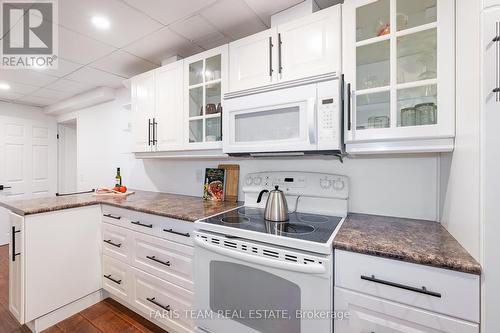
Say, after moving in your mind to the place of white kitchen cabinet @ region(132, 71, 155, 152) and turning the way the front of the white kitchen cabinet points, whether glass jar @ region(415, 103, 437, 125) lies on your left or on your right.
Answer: on your left

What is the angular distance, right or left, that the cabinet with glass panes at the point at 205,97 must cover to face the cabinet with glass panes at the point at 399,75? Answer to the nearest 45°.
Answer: approximately 90° to its left

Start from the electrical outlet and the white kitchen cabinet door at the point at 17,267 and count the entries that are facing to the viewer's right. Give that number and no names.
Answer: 0

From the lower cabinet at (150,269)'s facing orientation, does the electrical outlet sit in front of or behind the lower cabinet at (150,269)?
behind

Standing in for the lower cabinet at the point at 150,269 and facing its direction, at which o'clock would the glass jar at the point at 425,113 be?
The glass jar is roughly at 9 o'clock from the lower cabinet.

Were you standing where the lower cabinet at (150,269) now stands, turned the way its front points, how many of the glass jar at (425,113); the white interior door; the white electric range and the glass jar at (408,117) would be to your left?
3

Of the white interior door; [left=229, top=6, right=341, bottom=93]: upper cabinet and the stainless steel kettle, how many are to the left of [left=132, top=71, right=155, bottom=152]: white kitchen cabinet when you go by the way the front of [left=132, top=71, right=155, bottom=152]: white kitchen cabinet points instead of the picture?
2

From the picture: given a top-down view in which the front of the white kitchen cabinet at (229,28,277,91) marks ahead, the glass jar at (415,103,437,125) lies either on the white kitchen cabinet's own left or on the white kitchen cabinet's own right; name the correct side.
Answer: on the white kitchen cabinet's own left

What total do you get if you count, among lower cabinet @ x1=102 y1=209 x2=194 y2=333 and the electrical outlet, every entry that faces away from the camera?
0

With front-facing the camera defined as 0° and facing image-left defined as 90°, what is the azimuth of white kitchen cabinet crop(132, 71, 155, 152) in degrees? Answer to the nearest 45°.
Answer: approximately 45°

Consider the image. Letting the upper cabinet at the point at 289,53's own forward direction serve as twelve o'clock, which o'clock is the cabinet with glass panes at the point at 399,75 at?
The cabinet with glass panes is roughly at 8 o'clock from the upper cabinet.
